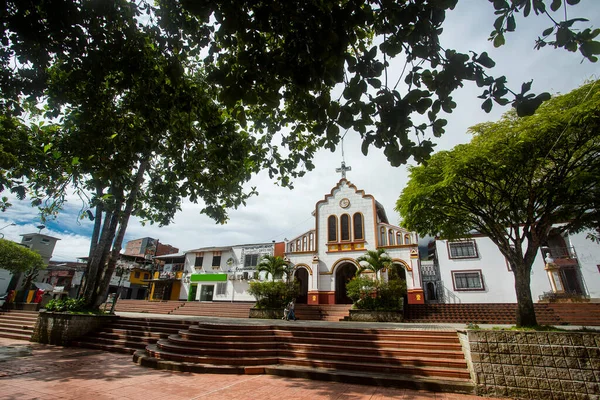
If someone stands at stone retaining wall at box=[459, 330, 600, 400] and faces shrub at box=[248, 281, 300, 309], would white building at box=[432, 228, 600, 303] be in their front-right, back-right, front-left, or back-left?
front-right

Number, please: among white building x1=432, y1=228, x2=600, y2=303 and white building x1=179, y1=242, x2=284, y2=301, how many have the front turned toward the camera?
2

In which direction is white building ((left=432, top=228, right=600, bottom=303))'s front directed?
toward the camera

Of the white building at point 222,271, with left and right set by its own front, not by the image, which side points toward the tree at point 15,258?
right

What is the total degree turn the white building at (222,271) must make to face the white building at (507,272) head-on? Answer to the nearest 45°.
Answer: approximately 45° to its left

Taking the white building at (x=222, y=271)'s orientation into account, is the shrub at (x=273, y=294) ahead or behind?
ahead

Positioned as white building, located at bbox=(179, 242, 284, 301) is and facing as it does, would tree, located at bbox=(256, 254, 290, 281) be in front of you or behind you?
in front

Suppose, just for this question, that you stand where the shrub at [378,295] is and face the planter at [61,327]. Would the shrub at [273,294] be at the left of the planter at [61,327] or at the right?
right

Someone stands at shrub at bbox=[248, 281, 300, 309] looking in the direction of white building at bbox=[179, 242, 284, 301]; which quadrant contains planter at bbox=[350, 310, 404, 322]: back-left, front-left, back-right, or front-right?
back-right

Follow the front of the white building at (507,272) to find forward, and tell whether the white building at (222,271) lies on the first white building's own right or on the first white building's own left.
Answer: on the first white building's own right

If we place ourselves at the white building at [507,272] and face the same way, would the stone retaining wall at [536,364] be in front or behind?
in front

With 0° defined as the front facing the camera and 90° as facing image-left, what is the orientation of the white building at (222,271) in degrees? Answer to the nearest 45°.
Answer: approximately 0°

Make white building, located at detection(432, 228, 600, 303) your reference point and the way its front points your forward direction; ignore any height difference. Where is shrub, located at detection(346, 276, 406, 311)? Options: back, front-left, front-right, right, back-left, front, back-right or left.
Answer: front-right

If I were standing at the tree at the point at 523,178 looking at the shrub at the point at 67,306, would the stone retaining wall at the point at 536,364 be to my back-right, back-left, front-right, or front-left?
front-left

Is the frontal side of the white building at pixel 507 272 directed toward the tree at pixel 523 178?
yes

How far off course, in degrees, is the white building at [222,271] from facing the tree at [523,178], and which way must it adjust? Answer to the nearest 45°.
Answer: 0° — it already faces it
